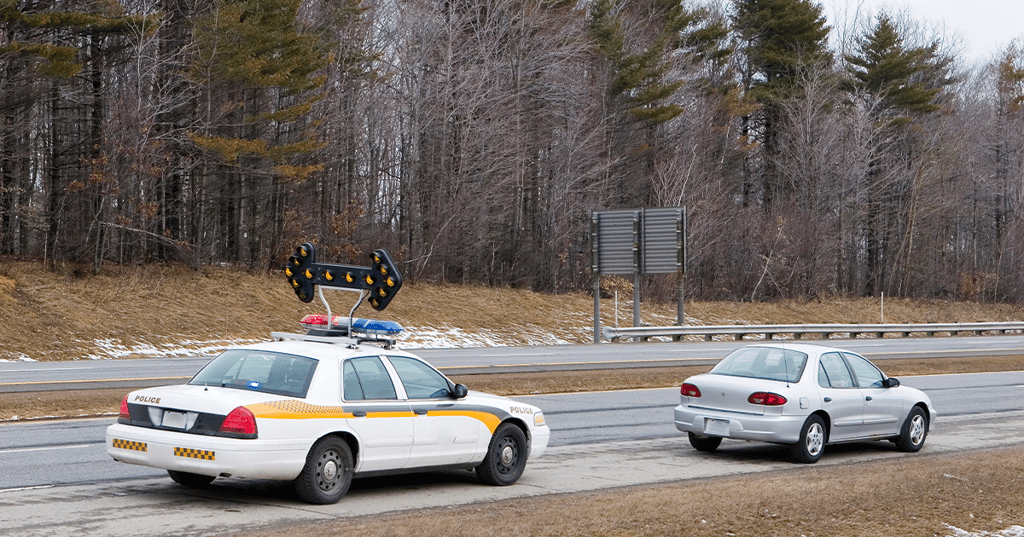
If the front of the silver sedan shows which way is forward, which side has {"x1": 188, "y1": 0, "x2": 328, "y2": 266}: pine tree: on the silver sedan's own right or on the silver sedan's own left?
on the silver sedan's own left

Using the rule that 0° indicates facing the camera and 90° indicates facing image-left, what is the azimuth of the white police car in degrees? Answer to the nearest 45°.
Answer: approximately 225°

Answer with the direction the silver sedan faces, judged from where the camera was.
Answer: facing away from the viewer and to the right of the viewer

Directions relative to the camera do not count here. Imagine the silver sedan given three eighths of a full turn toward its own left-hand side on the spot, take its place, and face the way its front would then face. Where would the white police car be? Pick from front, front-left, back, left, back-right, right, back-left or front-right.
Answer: front-left

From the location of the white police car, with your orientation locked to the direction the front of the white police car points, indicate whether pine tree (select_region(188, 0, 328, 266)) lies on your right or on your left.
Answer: on your left
